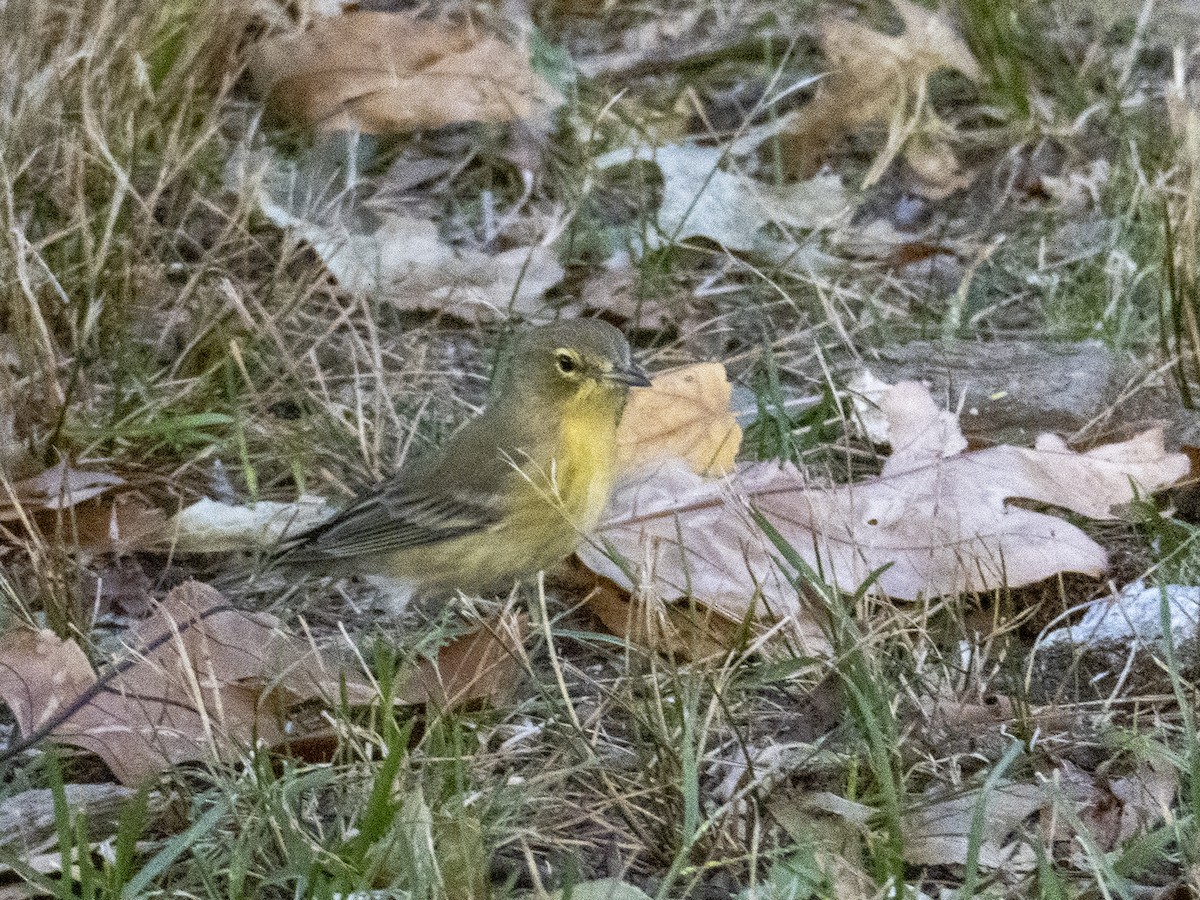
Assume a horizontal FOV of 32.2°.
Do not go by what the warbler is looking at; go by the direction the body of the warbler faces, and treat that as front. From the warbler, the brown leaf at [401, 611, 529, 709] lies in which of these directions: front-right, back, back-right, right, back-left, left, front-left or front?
right

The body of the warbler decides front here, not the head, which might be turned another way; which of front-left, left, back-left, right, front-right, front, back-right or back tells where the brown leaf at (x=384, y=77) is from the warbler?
left

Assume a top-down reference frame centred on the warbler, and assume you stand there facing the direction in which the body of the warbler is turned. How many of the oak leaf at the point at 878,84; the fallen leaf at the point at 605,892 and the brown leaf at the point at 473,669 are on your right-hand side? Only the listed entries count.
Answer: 2

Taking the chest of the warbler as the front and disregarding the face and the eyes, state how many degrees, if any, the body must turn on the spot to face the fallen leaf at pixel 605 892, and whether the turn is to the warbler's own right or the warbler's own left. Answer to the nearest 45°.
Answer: approximately 90° to the warbler's own right

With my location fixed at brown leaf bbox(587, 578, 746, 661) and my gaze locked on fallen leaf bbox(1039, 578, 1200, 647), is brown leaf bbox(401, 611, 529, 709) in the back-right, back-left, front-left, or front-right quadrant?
back-right

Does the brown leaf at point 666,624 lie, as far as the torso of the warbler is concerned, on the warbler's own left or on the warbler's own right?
on the warbler's own right

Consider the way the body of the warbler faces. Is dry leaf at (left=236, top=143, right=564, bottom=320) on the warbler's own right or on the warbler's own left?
on the warbler's own left

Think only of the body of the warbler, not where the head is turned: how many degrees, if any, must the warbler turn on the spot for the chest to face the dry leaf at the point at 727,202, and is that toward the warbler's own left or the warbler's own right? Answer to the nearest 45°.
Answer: approximately 45° to the warbler's own left

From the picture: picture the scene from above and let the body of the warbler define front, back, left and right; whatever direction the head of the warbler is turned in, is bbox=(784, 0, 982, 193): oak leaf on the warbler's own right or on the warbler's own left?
on the warbler's own left

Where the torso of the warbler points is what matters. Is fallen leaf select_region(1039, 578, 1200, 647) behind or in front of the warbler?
in front

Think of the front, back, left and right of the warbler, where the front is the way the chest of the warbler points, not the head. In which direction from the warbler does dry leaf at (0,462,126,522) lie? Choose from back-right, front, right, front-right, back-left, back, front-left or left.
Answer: back

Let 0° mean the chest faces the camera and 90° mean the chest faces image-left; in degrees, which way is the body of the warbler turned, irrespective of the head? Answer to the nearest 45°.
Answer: approximately 270°

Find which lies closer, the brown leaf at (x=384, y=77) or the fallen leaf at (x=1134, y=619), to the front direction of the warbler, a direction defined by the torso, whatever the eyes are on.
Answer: the fallen leaf
